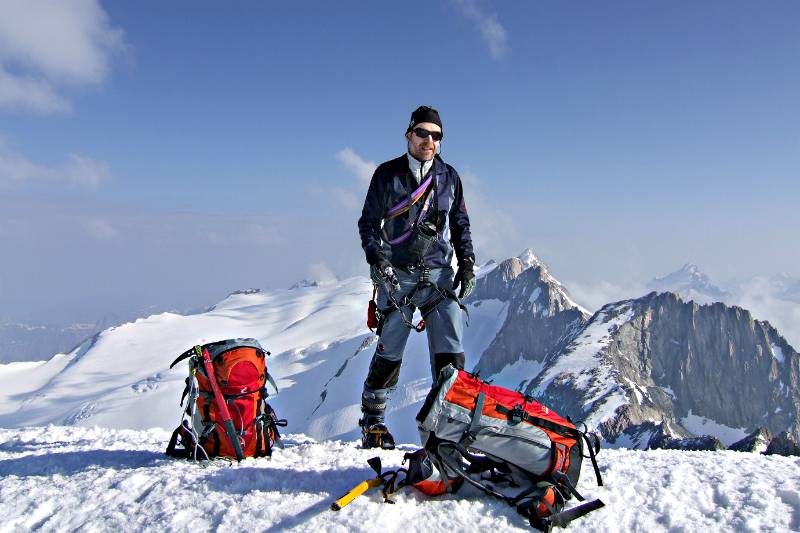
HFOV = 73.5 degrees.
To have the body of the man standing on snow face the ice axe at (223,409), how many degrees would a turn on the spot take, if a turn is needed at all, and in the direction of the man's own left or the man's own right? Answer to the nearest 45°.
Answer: approximately 90° to the man's own right

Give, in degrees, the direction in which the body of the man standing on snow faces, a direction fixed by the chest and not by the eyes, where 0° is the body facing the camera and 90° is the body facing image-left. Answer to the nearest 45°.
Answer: approximately 0°

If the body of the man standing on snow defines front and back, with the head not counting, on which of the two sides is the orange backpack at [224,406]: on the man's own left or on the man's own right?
on the man's own right
